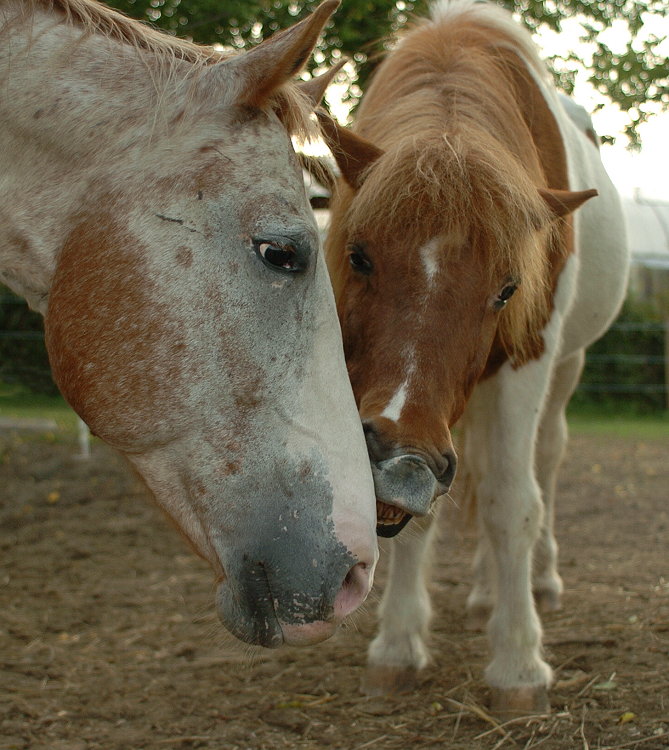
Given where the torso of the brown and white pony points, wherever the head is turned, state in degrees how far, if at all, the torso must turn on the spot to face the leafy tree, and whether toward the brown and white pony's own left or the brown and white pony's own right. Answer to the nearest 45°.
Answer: approximately 180°

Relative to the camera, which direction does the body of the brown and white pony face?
toward the camera
